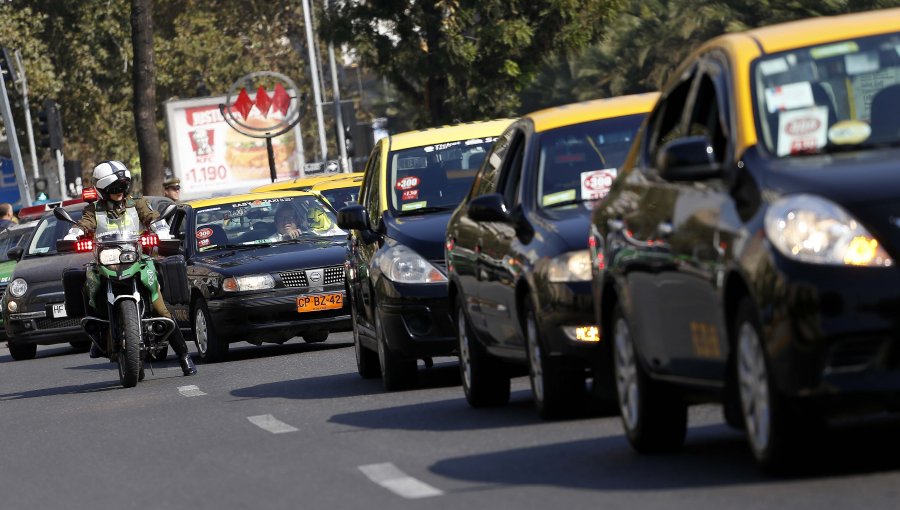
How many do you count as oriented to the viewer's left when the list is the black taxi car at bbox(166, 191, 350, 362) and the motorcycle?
0

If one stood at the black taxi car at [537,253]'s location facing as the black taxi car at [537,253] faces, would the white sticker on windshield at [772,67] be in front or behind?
in front

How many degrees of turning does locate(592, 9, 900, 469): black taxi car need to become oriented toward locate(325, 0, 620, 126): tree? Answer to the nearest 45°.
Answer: approximately 135° to its left

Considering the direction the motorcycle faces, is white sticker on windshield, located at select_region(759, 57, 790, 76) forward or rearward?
forward

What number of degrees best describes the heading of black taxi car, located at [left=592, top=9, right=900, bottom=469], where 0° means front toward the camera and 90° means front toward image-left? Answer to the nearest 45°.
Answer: approximately 315°

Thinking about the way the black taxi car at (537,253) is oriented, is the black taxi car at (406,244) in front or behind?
behind
